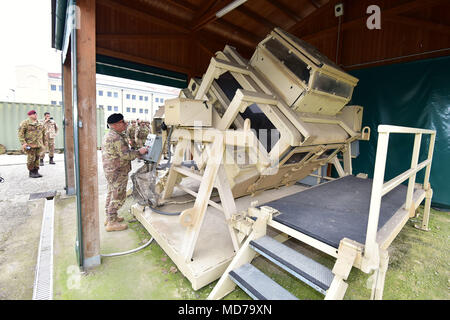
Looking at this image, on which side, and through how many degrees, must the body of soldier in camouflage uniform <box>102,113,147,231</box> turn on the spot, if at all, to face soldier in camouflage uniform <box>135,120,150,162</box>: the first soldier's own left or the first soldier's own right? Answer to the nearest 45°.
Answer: approximately 90° to the first soldier's own left

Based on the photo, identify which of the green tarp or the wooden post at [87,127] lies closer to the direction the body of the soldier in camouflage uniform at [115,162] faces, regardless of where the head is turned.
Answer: the green tarp

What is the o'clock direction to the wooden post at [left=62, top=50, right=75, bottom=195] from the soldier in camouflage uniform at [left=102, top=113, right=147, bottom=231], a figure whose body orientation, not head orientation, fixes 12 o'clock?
The wooden post is roughly at 8 o'clock from the soldier in camouflage uniform.

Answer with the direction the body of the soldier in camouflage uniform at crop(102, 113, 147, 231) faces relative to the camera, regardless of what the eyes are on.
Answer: to the viewer's right

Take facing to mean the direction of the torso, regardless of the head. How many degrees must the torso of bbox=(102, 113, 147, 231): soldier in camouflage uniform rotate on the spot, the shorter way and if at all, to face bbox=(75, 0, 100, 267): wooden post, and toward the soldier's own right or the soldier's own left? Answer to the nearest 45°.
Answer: approximately 90° to the soldier's own right

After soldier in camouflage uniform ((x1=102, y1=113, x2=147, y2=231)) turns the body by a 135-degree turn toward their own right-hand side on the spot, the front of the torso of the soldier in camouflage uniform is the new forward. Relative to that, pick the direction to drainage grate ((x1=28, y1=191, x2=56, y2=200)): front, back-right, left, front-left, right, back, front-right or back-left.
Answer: right

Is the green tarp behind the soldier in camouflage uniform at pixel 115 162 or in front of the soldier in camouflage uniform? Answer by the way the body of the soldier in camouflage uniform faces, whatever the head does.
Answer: in front
